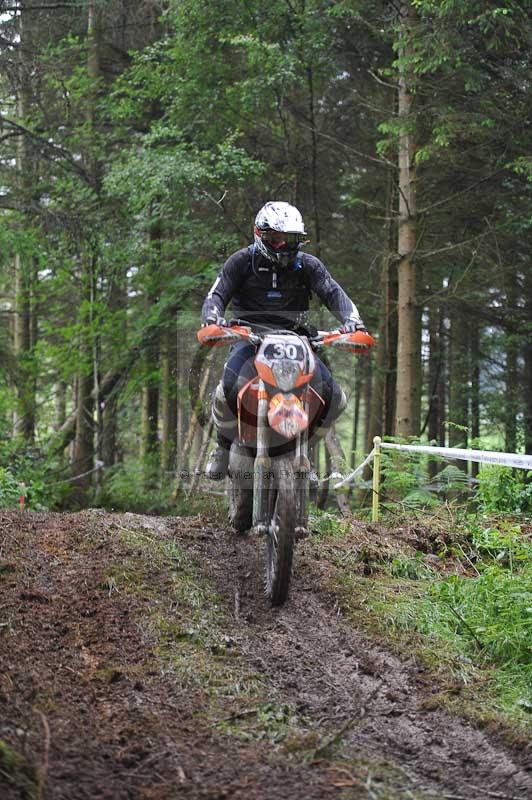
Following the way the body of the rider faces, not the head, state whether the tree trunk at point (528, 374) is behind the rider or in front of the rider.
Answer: behind

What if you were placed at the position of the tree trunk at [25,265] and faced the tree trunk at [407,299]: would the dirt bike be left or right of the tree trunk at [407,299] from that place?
right

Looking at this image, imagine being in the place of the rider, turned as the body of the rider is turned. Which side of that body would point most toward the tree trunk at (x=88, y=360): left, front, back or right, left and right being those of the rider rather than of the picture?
back

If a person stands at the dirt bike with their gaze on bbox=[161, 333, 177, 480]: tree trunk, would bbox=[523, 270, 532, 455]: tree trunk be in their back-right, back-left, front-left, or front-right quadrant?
front-right

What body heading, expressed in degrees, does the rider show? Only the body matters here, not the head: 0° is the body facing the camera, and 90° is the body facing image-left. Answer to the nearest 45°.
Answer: approximately 0°

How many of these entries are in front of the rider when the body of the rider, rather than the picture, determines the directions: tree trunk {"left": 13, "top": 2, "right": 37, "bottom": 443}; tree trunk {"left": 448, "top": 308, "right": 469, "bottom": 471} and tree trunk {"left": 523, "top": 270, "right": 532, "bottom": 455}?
0

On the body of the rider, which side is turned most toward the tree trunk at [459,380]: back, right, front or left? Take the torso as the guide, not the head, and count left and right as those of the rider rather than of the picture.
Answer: back

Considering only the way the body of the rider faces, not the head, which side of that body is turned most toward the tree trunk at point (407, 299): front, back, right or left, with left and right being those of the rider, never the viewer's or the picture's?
back

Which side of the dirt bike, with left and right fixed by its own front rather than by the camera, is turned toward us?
front

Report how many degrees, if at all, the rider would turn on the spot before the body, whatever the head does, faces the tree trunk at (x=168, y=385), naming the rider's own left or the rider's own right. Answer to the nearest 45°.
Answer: approximately 180°

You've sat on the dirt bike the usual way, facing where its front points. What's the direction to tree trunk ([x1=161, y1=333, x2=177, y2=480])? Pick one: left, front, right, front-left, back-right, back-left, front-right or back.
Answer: back
